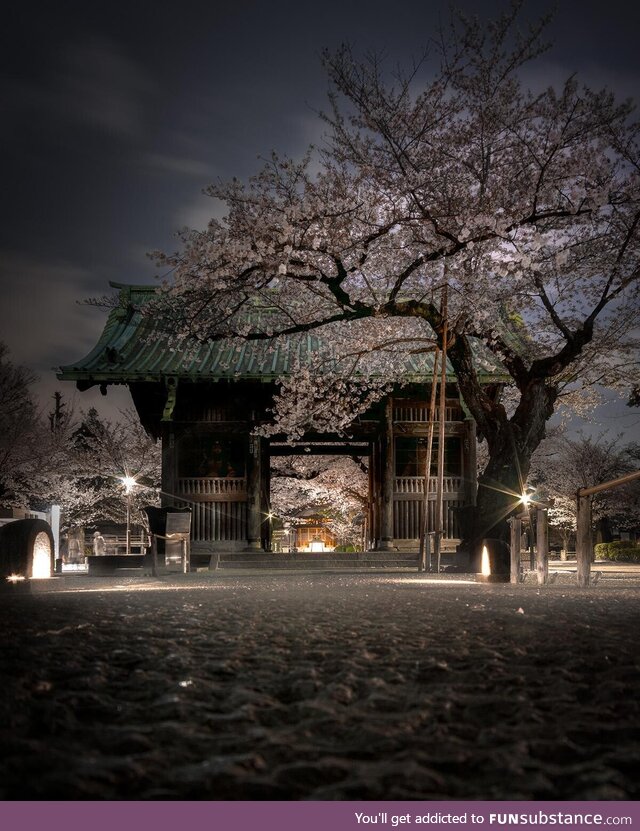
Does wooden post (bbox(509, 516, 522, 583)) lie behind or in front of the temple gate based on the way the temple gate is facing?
in front

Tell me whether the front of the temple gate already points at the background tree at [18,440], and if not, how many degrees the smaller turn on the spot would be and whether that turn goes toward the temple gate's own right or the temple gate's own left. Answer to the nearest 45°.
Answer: approximately 135° to the temple gate's own right

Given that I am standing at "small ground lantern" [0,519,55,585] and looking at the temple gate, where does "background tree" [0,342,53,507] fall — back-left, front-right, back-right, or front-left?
front-left

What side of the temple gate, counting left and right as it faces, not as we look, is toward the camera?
front

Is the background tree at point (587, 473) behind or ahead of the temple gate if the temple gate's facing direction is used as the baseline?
behind

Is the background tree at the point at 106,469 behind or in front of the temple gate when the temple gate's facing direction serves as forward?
behind

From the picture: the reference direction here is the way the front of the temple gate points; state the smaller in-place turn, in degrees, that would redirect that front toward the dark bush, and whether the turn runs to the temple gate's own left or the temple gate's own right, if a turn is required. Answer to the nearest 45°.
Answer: approximately 135° to the temple gate's own left

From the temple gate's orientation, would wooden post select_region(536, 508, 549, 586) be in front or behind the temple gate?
in front
